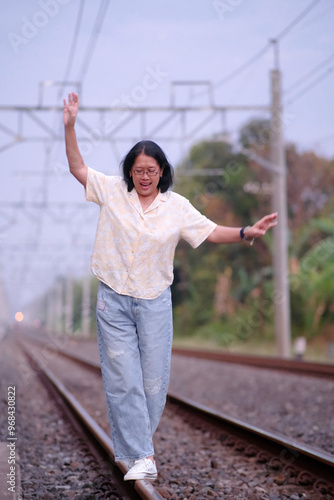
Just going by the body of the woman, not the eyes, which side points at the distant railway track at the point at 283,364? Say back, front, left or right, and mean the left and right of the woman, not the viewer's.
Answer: back

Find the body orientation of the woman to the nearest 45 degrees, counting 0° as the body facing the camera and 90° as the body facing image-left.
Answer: approximately 0°

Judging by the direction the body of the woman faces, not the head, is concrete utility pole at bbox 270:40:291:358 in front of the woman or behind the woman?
behind
